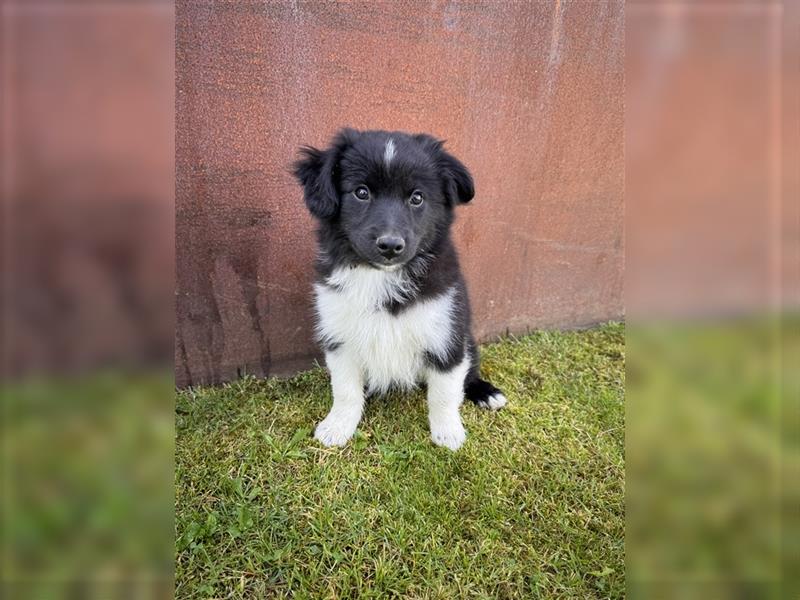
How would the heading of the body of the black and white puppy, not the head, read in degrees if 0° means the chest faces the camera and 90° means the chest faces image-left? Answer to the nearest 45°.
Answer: approximately 0°
